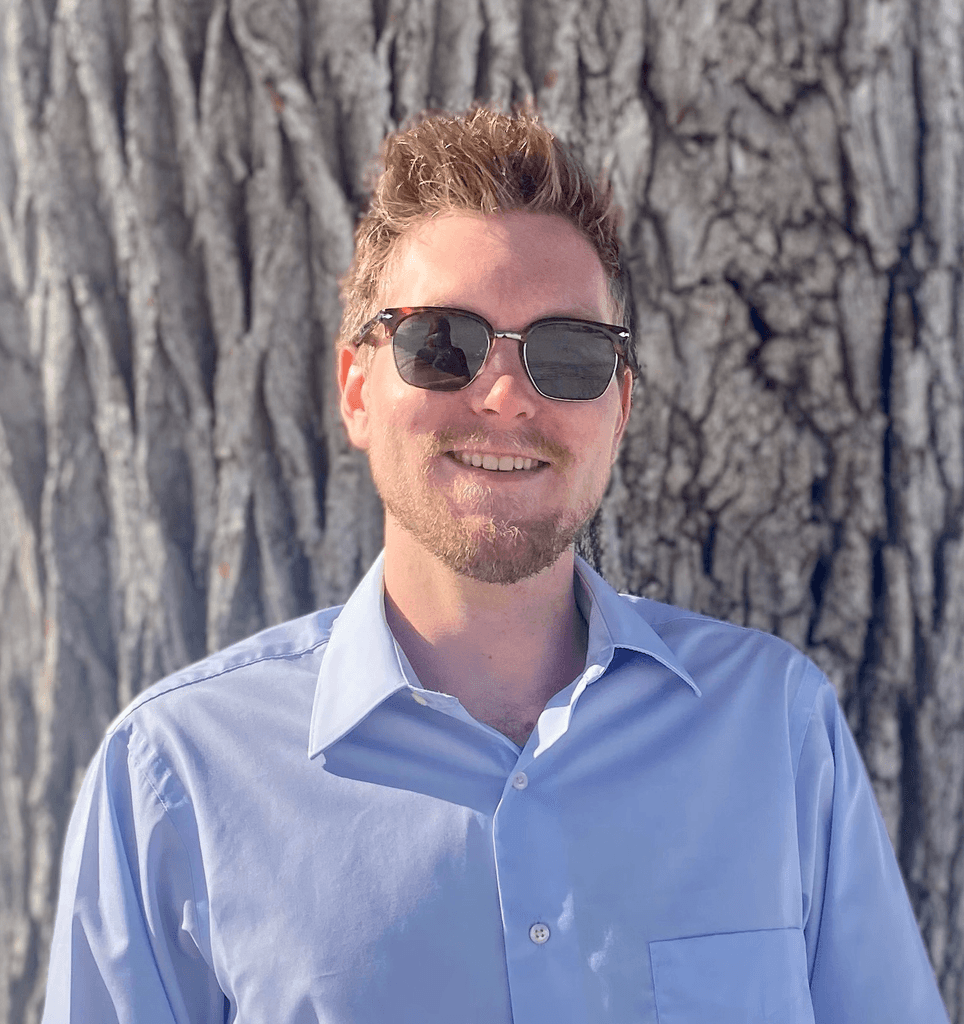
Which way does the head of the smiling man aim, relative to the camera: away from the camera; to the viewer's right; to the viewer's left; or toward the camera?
toward the camera

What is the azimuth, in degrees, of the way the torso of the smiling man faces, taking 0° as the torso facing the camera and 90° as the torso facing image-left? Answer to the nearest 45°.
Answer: approximately 0°

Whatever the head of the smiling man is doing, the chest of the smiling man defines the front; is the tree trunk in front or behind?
behind
